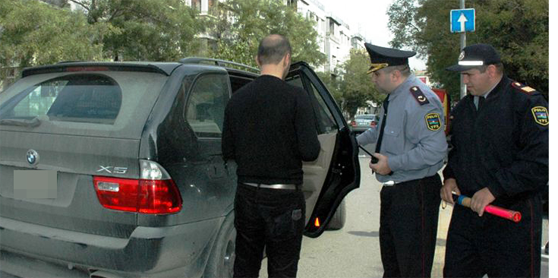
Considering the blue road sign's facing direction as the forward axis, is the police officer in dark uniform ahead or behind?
ahead

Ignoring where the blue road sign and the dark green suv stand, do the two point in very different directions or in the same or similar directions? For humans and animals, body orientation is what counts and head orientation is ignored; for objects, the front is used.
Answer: very different directions

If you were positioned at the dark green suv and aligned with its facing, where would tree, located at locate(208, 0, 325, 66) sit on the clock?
The tree is roughly at 11 o'clock from the dark green suv.

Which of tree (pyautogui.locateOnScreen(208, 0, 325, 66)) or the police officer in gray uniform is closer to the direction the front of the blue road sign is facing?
the police officer in gray uniform

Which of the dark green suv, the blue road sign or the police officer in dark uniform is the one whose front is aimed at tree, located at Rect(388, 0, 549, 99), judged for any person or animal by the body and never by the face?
the dark green suv

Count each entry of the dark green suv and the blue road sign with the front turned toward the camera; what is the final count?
1

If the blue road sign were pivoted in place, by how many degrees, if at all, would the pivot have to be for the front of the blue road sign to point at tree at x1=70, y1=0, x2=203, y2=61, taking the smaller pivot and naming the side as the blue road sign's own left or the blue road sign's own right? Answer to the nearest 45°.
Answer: approximately 90° to the blue road sign's own right

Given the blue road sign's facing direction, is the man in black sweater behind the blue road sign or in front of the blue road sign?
in front

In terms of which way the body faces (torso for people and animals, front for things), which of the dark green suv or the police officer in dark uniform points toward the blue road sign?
the dark green suv

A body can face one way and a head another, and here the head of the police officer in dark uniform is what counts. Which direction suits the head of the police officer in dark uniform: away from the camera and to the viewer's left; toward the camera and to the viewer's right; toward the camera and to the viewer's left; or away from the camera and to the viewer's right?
toward the camera and to the viewer's left

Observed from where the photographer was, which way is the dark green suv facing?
facing away from the viewer and to the right of the viewer

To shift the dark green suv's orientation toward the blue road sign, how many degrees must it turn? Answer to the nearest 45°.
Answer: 0° — it already faces it

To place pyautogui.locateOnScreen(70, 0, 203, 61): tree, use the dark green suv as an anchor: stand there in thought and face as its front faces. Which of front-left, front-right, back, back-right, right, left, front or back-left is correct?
front-left

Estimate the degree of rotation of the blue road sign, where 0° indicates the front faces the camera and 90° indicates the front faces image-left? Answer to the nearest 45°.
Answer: approximately 0°
